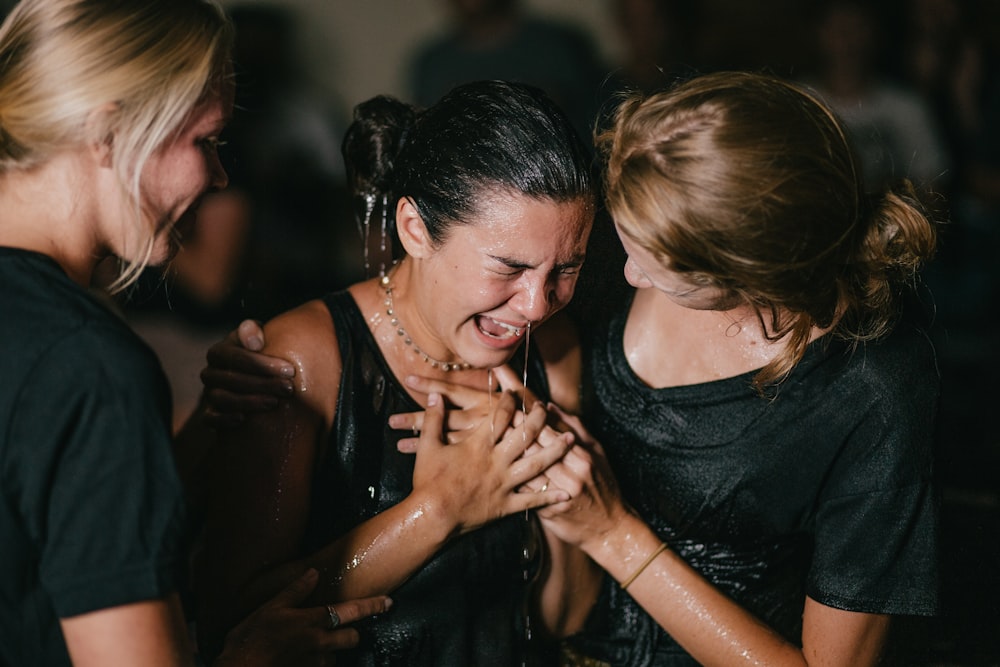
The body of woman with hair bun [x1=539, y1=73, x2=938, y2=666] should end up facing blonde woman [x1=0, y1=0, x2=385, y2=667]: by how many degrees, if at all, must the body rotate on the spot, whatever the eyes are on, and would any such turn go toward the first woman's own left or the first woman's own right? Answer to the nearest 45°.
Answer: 0° — they already face them

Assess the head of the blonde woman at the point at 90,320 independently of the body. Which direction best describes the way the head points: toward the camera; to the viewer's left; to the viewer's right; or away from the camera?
to the viewer's right

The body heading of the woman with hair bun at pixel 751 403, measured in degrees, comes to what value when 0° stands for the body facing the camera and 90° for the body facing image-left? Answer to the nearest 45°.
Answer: approximately 45°

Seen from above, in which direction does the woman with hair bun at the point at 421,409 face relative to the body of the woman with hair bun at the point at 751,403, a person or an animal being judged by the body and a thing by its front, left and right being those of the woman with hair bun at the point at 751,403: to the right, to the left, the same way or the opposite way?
to the left

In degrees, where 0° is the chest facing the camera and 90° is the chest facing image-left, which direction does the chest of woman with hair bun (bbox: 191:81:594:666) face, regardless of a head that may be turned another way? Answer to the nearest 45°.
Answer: approximately 315°

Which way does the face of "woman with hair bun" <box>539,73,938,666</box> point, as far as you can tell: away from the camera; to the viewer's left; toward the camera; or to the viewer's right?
to the viewer's left
